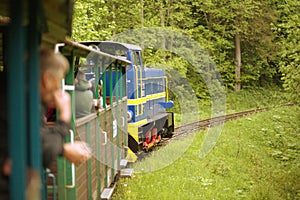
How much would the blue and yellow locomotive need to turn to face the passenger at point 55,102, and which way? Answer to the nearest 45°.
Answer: approximately 135° to its right

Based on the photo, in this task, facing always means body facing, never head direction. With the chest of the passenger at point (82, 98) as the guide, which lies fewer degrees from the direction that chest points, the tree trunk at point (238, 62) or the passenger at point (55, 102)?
the tree trunk

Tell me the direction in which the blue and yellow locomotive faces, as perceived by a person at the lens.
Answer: facing away from the viewer and to the right of the viewer

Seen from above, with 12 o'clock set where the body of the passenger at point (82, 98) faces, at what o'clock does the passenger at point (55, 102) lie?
the passenger at point (55, 102) is roughly at 6 o'clock from the passenger at point (82, 98).

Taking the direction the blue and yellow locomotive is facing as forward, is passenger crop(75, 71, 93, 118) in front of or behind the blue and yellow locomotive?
behind

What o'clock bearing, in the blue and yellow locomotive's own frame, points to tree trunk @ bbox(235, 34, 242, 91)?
The tree trunk is roughly at 11 o'clock from the blue and yellow locomotive.

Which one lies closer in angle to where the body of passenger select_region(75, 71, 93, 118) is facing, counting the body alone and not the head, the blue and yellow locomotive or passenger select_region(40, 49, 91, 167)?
the blue and yellow locomotive

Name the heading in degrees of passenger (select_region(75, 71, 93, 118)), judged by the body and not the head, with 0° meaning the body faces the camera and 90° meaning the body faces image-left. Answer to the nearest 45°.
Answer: approximately 180°
